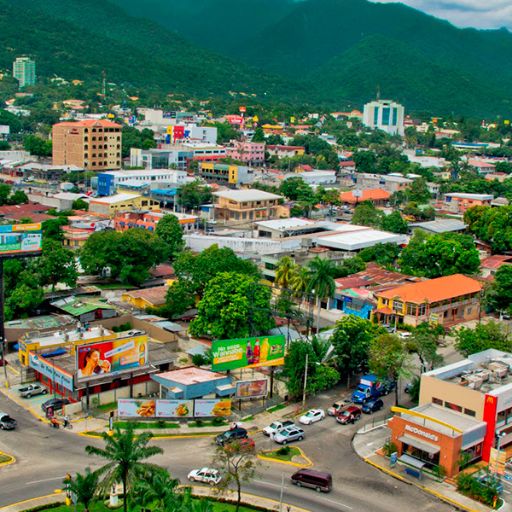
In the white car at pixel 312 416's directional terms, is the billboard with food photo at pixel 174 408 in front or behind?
in front

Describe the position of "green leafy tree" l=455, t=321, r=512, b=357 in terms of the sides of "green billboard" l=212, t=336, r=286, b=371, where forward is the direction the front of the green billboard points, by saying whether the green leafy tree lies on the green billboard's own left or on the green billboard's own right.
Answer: on the green billboard's own left

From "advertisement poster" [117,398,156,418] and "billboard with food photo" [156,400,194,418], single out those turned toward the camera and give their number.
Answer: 2

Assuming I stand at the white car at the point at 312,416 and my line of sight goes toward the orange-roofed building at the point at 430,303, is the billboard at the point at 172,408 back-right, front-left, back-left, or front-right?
back-left

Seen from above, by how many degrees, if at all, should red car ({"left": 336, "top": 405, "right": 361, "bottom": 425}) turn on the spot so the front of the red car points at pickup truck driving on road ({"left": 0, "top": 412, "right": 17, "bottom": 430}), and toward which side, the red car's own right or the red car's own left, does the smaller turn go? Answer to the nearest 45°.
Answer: approximately 45° to the red car's own right

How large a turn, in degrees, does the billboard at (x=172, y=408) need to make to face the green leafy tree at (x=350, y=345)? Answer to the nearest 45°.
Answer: approximately 135° to its left

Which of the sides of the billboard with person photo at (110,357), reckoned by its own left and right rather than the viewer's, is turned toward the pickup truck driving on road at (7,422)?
right

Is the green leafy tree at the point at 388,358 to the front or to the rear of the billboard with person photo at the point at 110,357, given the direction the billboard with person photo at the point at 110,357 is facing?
to the front

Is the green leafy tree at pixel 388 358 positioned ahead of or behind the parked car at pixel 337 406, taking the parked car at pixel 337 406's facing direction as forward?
behind

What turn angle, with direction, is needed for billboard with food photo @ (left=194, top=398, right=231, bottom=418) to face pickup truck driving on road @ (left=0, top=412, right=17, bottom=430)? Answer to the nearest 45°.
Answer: approximately 90° to its right

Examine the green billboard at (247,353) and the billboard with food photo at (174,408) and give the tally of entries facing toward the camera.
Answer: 2

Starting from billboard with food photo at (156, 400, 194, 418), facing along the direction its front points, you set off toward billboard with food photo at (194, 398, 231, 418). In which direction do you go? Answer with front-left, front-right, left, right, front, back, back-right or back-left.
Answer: left

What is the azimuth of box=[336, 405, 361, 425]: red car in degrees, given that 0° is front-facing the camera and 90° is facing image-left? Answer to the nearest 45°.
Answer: approximately 45°

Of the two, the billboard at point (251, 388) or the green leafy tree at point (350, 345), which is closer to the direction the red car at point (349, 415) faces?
the billboard
